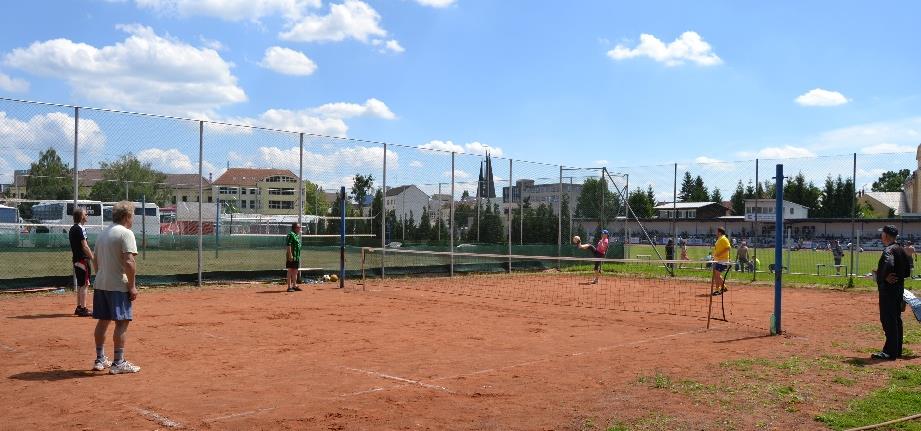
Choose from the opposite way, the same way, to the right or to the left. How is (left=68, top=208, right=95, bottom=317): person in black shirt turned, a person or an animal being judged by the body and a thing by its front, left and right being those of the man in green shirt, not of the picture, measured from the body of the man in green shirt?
the same way

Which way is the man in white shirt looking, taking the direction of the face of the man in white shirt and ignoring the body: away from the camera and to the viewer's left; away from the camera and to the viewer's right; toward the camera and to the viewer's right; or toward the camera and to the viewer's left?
away from the camera and to the viewer's right

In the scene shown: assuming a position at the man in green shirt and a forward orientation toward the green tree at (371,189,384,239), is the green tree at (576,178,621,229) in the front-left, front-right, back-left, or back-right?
front-right

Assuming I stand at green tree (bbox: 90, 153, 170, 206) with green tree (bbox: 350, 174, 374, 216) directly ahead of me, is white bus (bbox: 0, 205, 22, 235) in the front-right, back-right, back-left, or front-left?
back-right

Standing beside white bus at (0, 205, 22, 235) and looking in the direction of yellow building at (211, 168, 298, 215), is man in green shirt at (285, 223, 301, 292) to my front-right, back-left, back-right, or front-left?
back-right

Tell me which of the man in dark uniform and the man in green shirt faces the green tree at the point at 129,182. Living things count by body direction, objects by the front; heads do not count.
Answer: the man in dark uniform

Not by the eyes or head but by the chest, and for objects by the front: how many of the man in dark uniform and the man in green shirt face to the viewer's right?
1

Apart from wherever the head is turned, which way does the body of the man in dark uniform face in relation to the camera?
to the viewer's left

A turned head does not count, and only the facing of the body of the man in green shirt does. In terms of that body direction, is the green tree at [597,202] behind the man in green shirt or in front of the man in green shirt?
in front

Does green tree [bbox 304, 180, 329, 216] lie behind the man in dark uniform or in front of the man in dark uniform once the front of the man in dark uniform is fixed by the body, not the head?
in front

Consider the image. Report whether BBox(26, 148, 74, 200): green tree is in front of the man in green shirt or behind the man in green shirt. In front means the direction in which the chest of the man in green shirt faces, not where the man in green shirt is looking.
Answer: behind

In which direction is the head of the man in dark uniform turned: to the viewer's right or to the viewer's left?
to the viewer's left

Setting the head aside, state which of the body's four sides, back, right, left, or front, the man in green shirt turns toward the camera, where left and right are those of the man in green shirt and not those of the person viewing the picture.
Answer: right
